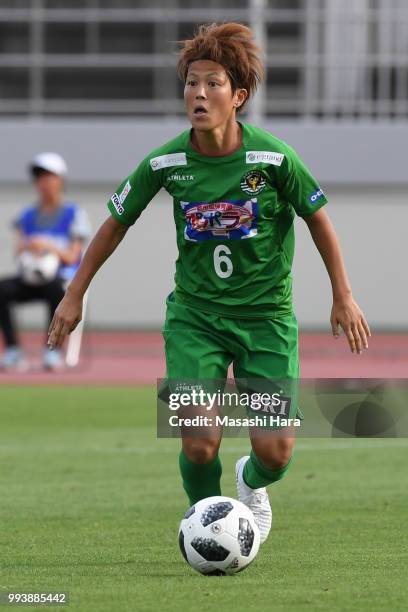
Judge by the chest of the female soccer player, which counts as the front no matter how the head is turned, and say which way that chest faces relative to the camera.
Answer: toward the camera

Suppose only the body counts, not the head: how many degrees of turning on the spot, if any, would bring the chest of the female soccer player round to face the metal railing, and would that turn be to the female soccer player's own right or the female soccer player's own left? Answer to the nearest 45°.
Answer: approximately 180°

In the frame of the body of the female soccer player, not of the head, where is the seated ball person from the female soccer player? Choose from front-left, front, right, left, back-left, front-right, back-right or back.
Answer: back

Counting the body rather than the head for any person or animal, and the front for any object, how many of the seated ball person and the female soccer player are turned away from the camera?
0

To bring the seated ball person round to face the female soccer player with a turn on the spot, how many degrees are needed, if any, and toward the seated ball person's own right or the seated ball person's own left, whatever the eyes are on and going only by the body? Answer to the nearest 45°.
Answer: approximately 45° to the seated ball person's own left

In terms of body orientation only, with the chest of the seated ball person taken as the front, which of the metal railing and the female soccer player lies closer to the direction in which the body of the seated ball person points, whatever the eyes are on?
the female soccer player

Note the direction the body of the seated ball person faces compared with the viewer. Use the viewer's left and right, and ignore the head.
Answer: facing the viewer and to the left of the viewer

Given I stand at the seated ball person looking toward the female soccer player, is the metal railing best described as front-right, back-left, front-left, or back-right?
back-left

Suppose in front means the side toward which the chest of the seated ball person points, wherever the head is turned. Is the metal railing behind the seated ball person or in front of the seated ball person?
behind
